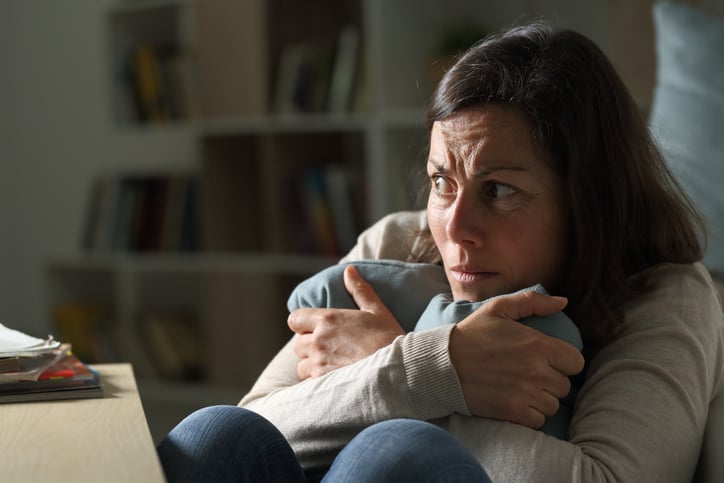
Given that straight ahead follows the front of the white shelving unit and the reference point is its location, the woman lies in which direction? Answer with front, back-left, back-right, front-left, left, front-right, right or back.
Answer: front

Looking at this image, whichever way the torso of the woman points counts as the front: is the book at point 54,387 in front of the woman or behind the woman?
in front

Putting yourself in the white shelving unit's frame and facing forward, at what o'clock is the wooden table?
The wooden table is roughly at 12 o'clock from the white shelving unit.

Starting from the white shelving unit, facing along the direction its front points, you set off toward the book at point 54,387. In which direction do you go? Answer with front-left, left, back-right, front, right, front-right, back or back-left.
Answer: front

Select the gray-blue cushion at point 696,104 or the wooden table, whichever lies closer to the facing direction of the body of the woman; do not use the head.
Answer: the wooden table

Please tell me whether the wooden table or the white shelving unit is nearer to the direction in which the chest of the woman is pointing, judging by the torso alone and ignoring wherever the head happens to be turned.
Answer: the wooden table

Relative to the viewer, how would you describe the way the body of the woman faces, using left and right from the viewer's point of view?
facing the viewer and to the left of the viewer

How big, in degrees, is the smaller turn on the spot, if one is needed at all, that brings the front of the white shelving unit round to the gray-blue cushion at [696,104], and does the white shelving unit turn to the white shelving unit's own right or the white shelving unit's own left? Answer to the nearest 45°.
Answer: approximately 45° to the white shelving unit's own left

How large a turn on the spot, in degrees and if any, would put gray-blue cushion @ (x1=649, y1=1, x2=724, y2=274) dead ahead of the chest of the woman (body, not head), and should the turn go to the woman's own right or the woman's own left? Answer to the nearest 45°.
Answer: approximately 180°

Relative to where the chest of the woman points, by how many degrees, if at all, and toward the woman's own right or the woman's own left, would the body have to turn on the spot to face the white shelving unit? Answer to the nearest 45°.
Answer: approximately 135° to the woman's own right

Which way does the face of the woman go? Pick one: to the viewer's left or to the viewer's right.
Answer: to the viewer's left

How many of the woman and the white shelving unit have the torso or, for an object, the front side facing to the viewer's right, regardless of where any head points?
0

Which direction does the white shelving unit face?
toward the camera
